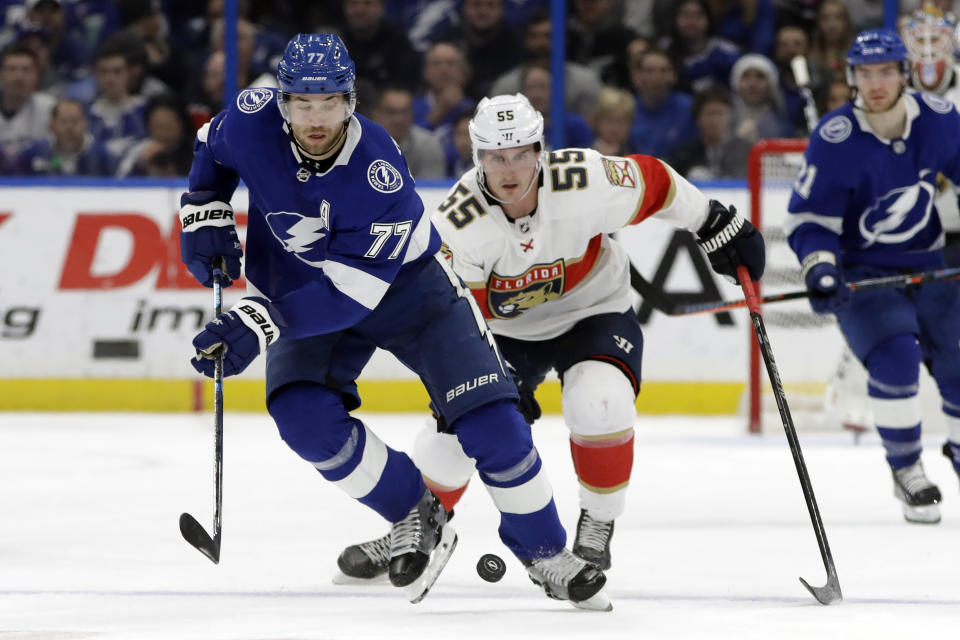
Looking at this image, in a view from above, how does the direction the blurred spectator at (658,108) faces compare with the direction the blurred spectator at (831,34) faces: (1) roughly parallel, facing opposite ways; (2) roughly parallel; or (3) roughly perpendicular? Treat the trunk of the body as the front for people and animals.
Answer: roughly parallel

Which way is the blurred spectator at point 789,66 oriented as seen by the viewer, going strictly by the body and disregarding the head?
toward the camera

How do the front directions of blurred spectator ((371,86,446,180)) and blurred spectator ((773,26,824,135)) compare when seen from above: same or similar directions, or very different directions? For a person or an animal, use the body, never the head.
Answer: same or similar directions

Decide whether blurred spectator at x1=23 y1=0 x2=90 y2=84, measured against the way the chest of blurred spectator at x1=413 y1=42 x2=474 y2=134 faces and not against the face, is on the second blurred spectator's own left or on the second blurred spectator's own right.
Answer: on the second blurred spectator's own right

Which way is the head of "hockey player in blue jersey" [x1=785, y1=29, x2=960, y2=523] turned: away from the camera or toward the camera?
toward the camera

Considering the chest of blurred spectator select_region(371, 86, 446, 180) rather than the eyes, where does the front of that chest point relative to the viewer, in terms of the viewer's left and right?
facing the viewer

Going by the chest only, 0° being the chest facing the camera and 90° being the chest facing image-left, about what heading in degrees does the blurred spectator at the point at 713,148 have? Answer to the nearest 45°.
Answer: approximately 0°

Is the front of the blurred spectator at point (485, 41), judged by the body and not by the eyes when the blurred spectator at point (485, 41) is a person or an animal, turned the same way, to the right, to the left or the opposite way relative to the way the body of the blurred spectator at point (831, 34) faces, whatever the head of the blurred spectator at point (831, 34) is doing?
the same way

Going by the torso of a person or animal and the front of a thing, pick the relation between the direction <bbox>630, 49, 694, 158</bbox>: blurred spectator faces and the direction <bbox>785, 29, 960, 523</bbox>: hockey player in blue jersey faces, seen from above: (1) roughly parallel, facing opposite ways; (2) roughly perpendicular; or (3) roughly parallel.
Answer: roughly parallel

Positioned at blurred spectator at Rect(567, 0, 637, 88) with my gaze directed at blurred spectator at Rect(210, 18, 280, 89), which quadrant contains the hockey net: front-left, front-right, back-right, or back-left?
back-left

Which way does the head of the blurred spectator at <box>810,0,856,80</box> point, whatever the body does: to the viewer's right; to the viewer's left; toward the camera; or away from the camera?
toward the camera

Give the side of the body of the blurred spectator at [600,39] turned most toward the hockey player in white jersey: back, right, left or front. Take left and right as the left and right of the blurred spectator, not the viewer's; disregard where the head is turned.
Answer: front

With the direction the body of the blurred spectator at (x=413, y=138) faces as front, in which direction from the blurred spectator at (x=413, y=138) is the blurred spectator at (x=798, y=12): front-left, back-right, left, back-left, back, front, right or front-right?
left

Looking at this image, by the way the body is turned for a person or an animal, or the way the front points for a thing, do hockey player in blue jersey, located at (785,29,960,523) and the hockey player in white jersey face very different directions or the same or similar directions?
same or similar directions

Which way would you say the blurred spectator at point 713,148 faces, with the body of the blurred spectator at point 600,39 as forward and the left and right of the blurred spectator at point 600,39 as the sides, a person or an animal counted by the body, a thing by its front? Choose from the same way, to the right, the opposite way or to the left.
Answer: the same way

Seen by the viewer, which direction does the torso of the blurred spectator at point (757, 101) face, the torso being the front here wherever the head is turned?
toward the camera

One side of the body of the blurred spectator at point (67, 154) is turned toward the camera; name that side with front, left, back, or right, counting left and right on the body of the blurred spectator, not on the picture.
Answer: front

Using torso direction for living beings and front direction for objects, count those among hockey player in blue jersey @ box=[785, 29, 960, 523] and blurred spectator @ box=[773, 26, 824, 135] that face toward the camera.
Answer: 2

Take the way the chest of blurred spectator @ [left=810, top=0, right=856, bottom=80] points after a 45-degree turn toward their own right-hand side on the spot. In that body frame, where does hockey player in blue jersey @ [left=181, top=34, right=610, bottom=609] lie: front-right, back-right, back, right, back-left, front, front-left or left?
front-left
